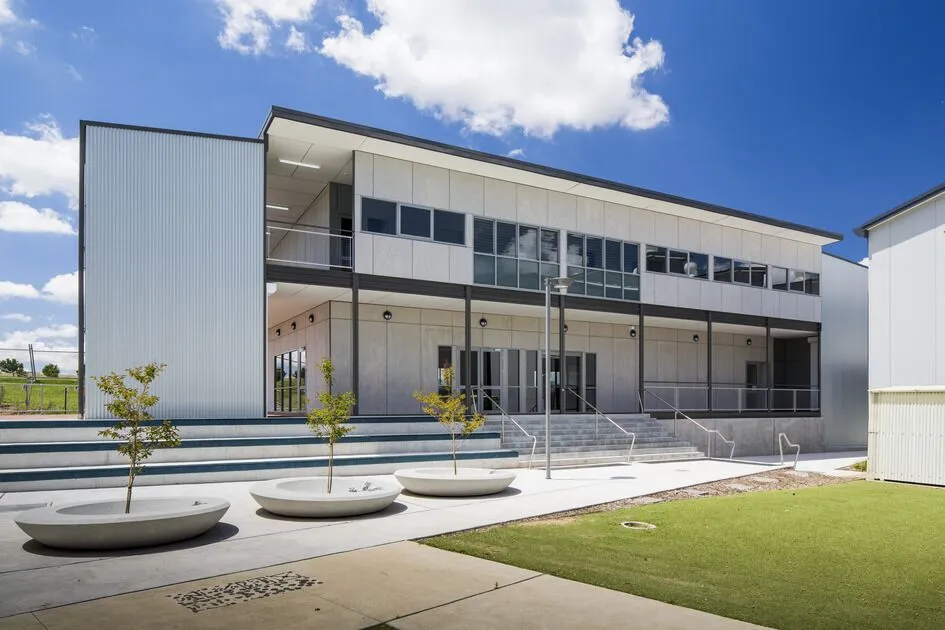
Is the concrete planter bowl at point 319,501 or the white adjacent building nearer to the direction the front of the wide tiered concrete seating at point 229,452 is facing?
the concrete planter bowl

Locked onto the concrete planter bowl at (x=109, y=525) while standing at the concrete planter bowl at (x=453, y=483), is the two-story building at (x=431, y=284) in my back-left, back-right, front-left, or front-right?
back-right

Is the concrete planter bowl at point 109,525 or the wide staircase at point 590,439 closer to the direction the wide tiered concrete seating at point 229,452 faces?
the concrete planter bowl

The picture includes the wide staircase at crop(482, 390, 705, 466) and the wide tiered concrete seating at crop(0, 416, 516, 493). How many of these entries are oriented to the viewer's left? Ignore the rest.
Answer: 0

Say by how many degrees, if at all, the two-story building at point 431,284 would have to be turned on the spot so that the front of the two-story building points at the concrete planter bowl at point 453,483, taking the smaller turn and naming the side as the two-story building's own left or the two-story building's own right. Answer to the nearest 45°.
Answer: approximately 45° to the two-story building's own right

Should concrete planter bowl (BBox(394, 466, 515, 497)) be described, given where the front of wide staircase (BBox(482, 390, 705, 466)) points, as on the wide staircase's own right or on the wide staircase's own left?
on the wide staircase's own right

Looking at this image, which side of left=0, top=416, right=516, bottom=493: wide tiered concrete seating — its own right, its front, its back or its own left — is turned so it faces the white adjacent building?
left

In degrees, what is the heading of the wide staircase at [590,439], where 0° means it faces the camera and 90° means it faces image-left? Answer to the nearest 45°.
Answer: approximately 315°

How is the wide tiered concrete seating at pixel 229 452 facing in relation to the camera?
toward the camera

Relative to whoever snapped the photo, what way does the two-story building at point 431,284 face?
facing the viewer and to the right of the viewer

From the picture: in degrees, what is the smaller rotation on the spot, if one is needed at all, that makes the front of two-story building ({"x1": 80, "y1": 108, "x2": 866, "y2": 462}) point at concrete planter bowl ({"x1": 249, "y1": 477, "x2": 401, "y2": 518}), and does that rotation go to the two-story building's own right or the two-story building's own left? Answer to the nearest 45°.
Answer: approximately 45° to the two-story building's own right

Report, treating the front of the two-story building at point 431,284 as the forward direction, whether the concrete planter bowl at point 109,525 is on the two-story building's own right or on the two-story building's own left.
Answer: on the two-story building's own right

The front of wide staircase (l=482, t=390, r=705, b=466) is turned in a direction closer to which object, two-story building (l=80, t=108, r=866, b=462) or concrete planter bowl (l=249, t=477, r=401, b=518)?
the concrete planter bowl
